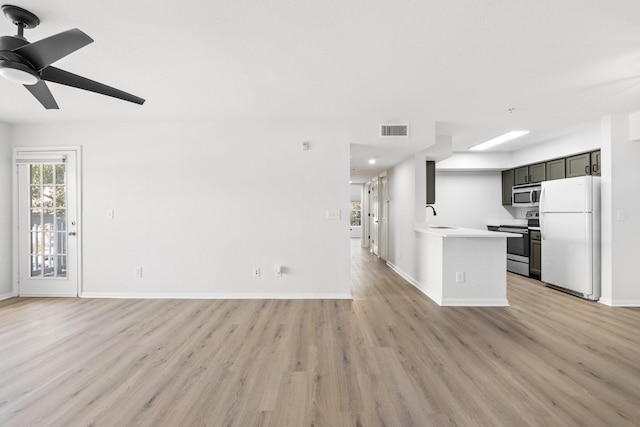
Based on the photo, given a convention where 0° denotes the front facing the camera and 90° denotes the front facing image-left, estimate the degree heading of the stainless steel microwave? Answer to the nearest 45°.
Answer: approximately 45°

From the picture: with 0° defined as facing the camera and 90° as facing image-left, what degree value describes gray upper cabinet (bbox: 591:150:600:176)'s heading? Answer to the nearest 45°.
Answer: approximately 45°

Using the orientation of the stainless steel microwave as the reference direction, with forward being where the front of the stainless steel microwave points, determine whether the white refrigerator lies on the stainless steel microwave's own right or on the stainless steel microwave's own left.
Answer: on the stainless steel microwave's own left

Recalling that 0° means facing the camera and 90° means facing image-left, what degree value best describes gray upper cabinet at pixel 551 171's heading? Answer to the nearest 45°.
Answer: approximately 45°
